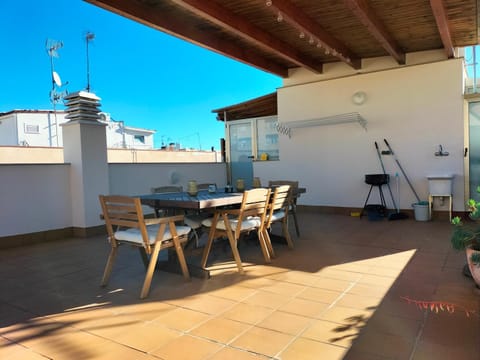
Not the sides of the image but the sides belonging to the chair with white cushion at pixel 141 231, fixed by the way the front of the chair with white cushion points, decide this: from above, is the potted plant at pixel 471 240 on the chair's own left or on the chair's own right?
on the chair's own right

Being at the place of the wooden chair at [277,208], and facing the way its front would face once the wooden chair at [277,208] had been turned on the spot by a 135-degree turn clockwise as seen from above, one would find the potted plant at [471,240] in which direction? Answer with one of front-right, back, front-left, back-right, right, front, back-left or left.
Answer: front-right

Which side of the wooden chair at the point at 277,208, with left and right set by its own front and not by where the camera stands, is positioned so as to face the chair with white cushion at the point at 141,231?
left

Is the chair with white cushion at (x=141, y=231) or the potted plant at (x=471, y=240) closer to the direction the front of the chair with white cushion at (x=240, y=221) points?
the chair with white cushion

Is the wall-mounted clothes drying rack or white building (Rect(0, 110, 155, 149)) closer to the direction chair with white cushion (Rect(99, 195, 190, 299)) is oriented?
the wall-mounted clothes drying rack

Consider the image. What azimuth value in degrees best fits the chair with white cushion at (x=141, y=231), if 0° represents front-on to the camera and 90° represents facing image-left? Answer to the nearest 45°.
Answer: approximately 225°

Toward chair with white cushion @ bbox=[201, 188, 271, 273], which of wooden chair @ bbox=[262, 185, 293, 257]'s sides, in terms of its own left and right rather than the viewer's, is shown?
left

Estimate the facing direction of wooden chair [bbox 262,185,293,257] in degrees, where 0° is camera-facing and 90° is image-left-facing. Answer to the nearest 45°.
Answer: approximately 135°

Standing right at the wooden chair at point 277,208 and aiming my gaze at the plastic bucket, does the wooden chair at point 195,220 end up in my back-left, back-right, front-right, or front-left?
back-left

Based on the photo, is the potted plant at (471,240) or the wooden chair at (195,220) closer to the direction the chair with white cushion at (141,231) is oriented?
the wooden chair

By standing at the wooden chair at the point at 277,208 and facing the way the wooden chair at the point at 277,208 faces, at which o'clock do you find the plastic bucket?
The plastic bucket is roughly at 3 o'clock from the wooden chair.

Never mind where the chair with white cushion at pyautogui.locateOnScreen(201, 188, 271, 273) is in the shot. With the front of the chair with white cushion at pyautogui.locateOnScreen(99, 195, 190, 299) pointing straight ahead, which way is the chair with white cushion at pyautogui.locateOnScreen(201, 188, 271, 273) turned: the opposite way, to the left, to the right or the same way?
to the left
